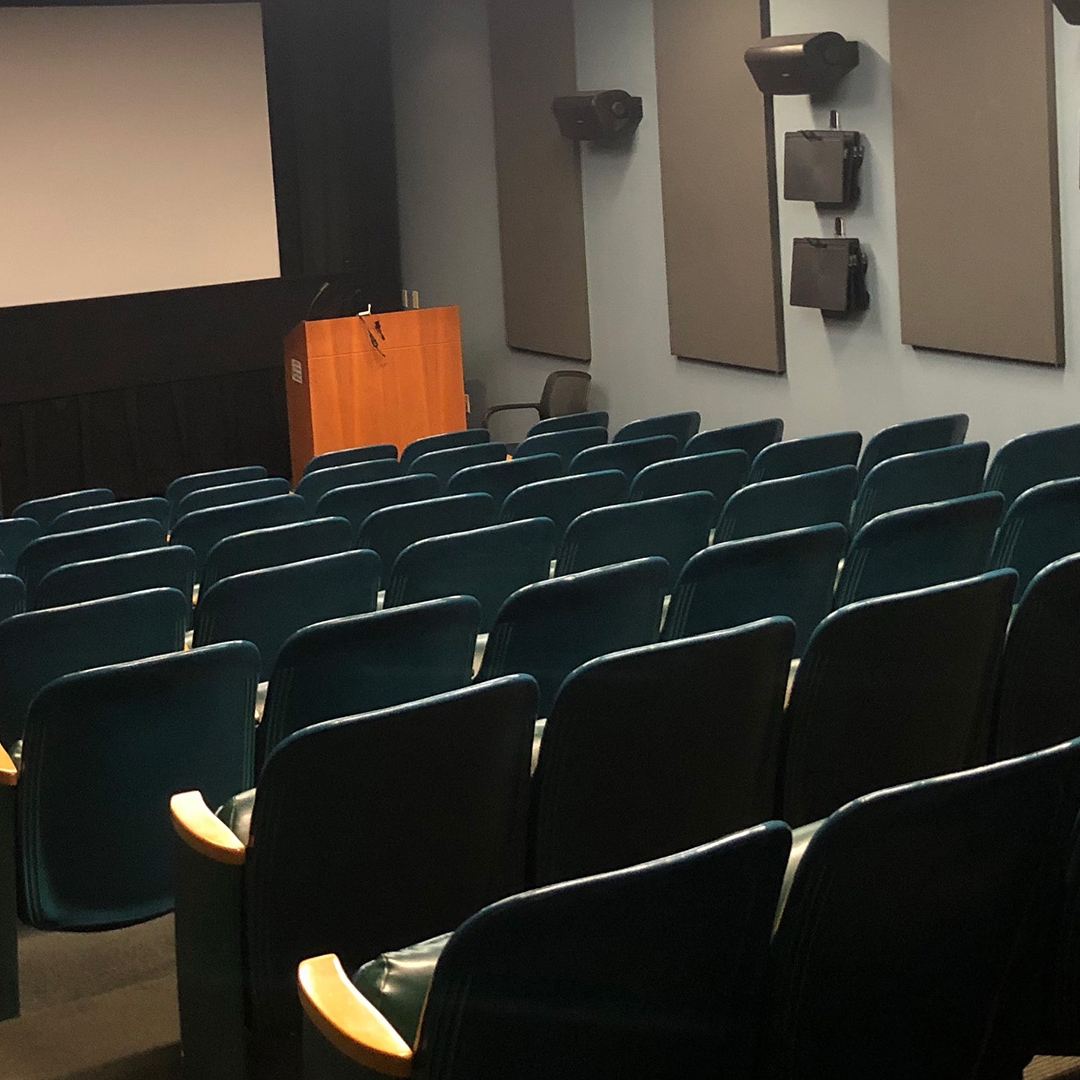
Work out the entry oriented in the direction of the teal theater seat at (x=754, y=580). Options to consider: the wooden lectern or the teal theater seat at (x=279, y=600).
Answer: the wooden lectern

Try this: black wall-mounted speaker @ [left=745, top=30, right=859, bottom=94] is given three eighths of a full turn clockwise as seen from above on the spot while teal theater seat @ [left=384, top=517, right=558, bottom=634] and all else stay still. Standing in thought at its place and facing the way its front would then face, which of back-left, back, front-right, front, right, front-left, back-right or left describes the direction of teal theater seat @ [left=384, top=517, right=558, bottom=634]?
back

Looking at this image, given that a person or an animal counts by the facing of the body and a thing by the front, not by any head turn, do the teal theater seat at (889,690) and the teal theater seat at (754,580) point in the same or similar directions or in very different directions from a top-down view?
same or similar directions

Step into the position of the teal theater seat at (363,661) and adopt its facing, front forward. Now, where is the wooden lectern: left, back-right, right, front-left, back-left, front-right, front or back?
front-right

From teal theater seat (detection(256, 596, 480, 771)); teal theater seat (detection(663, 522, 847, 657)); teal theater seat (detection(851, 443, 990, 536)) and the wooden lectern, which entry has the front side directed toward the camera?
the wooden lectern

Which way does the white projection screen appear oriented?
toward the camera

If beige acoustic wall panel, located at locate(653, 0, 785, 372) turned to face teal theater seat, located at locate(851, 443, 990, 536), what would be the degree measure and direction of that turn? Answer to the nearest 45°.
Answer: approximately 45° to its left

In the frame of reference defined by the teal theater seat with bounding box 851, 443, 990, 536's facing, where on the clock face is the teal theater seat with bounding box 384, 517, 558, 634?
the teal theater seat with bounding box 384, 517, 558, 634 is roughly at 9 o'clock from the teal theater seat with bounding box 851, 443, 990, 536.

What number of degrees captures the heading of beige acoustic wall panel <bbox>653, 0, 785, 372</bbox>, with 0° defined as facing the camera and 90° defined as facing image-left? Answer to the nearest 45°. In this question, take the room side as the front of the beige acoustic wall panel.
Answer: approximately 45°

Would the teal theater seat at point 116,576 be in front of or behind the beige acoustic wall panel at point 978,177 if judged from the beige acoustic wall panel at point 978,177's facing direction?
in front

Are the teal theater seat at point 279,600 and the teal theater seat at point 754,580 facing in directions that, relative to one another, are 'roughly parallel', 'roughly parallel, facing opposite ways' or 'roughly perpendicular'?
roughly parallel

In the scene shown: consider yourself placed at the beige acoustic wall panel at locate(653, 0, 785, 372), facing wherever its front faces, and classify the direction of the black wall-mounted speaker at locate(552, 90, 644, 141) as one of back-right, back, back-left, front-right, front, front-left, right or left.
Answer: right

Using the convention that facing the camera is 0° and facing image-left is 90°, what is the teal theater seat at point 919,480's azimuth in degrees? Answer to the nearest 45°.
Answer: approximately 135°

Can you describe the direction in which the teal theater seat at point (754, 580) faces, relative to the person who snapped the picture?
facing away from the viewer and to the left of the viewer

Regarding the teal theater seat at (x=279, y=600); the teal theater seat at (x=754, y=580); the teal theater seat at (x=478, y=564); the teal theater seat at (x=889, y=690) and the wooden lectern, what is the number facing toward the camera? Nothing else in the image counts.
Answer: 1

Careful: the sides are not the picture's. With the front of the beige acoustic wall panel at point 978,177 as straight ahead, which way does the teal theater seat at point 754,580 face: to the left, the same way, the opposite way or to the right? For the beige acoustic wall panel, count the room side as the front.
to the right

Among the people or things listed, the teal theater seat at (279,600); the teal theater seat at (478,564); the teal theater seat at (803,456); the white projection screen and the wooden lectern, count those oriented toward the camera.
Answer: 2

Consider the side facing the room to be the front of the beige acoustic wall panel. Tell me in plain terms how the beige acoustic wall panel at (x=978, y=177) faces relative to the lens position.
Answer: facing the viewer and to the left of the viewer

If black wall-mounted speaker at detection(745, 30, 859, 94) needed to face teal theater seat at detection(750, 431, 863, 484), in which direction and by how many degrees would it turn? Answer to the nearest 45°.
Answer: approximately 45° to its left

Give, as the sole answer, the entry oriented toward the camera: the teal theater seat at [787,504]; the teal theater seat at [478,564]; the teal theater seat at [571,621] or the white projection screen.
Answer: the white projection screen

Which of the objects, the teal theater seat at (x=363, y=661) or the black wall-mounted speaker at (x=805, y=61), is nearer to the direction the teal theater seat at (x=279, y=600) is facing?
the black wall-mounted speaker
